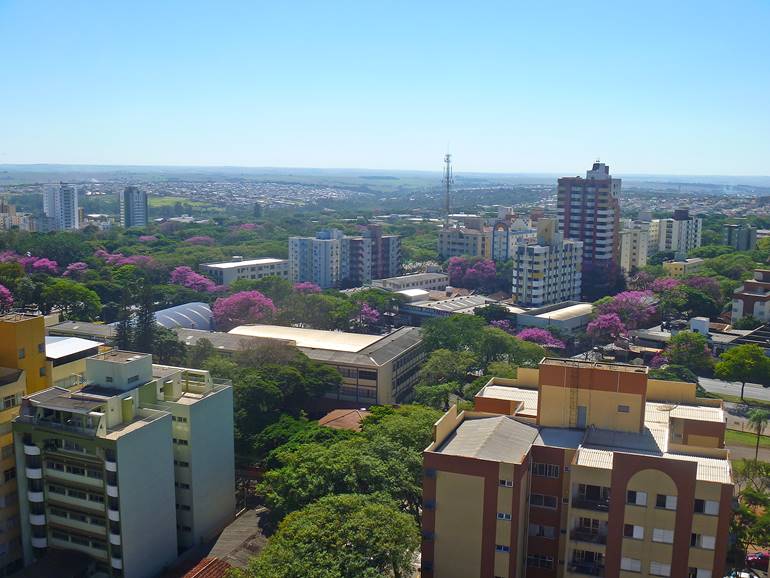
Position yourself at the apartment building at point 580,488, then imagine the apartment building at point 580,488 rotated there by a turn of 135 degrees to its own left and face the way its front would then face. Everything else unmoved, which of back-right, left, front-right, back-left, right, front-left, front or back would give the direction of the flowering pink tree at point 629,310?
front-left

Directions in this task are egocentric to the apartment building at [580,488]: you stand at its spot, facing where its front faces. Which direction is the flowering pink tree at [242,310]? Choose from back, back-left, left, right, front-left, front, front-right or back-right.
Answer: back-right

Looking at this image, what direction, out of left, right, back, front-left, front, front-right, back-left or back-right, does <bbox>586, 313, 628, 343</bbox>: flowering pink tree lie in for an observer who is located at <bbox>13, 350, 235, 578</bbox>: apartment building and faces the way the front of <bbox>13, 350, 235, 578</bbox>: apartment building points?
back

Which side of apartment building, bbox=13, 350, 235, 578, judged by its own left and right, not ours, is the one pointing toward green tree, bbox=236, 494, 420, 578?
left

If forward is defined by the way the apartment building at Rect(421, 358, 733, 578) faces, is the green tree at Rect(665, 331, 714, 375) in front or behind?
behind

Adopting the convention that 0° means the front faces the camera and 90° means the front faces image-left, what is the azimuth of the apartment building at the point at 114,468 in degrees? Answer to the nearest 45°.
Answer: approximately 45°

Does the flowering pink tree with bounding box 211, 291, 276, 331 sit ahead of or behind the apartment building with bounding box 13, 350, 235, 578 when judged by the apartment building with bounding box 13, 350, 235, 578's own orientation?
behind

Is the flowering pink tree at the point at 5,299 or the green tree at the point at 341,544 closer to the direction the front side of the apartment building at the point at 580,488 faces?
the green tree

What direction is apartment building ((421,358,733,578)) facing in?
toward the camera

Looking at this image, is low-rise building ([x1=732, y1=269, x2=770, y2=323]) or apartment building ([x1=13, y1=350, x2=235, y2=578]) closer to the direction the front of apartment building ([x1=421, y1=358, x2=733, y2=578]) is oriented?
the apartment building

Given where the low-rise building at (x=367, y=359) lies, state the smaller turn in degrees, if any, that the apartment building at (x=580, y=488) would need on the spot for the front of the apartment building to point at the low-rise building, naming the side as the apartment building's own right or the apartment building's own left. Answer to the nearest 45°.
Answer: approximately 135° to the apartment building's own right

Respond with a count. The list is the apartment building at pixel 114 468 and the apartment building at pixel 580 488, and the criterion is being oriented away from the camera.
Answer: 0

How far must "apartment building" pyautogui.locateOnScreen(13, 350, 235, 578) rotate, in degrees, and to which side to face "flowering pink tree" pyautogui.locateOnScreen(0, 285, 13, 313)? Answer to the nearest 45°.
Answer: approximately 135° to its right

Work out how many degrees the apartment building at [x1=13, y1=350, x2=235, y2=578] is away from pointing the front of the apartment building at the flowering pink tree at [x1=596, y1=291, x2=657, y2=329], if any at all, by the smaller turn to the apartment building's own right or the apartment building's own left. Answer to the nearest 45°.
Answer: approximately 180°
